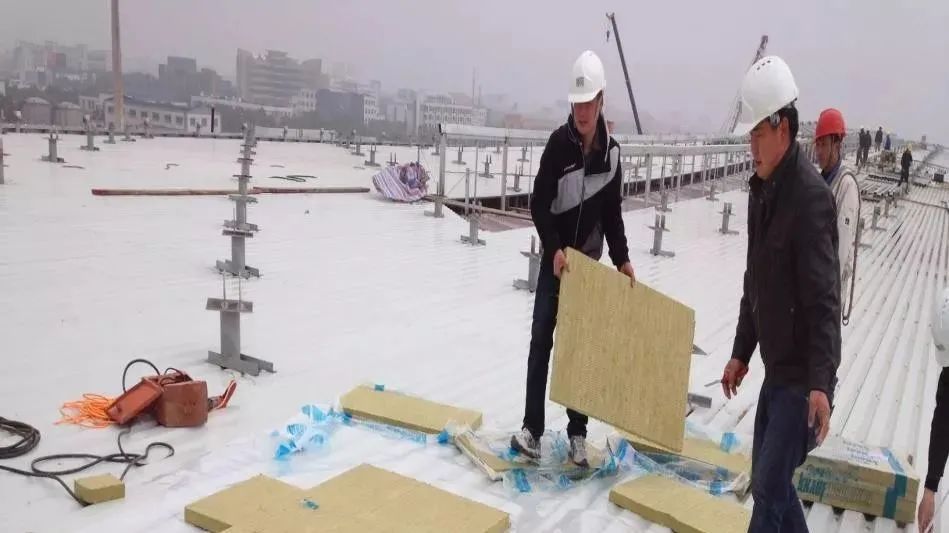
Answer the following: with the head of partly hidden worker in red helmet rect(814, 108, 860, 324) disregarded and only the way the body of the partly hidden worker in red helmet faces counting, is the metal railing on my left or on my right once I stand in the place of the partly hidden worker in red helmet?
on my right

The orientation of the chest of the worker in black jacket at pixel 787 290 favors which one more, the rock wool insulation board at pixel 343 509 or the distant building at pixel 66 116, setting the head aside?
the rock wool insulation board

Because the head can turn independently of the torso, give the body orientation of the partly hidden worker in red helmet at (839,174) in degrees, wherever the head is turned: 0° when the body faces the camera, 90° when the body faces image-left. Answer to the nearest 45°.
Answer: approximately 45°

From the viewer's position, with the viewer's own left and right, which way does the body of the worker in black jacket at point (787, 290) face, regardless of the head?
facing the viewer and to the left of the viewer

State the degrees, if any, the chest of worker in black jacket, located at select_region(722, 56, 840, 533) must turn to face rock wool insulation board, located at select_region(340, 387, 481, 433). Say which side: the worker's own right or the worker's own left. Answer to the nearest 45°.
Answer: approximately 90° to the worker's own right

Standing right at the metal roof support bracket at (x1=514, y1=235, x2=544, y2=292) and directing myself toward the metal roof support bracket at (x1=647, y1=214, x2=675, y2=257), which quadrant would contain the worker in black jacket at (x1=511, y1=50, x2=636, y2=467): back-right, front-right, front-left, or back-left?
back-right

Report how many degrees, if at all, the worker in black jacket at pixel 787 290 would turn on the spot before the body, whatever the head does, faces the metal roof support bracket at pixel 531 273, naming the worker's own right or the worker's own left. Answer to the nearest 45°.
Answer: approximately 90° to the worker's own right

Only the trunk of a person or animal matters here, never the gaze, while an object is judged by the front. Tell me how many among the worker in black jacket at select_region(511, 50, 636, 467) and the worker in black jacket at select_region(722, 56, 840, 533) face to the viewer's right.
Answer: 0

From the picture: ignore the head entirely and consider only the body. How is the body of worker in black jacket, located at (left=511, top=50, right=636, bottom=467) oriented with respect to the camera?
toward the camera

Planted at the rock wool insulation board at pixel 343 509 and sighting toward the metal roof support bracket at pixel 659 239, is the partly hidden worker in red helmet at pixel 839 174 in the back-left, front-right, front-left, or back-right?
front-right

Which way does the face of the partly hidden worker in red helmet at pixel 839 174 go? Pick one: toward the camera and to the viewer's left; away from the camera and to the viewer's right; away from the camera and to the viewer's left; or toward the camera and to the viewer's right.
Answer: toward the camera and to the viewer's left

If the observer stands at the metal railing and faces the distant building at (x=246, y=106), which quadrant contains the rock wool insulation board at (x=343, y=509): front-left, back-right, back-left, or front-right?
back-left
